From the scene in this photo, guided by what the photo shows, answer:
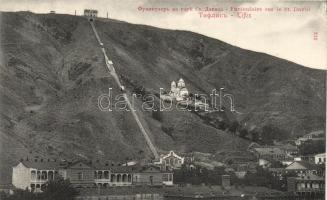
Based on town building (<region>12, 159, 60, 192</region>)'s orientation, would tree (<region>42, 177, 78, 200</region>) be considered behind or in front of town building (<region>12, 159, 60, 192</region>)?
in front

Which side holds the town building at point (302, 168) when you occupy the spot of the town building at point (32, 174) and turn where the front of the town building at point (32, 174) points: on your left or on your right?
on your left

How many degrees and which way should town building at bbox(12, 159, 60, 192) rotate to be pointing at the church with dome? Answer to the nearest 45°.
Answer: approximately 90° to its left

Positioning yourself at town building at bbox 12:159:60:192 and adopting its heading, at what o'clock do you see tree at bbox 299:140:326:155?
The tree is roughly at 10 o'clock from the town building.

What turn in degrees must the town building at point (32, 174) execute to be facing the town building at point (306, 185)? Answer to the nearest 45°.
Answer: approximately 45° to its left

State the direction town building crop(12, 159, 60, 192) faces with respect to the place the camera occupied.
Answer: facing the viewer and to the right of the viewer

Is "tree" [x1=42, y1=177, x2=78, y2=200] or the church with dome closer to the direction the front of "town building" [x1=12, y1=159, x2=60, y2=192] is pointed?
the tree

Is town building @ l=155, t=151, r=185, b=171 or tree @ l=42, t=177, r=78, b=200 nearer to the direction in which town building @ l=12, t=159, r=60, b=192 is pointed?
the tree

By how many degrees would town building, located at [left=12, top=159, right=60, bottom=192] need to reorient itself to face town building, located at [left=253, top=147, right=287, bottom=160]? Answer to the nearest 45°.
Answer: approximately 90° to its left

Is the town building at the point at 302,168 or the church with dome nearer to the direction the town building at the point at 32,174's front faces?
the town building

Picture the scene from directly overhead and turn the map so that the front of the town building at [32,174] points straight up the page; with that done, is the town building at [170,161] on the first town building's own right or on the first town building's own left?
on the first town building's own left
